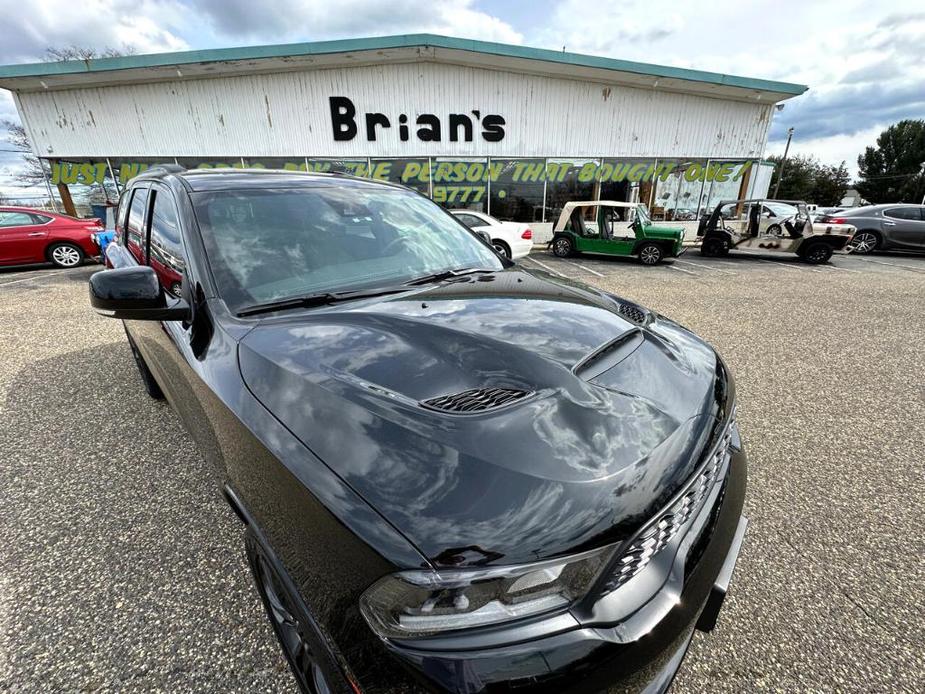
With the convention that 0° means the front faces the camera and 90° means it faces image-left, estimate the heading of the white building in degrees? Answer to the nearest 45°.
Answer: approximately 0°

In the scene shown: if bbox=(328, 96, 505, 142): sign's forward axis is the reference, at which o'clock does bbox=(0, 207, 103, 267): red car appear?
The red car is roughly at 2 o'clock from the sign.

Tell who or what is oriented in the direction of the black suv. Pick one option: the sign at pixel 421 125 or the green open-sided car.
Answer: the sign

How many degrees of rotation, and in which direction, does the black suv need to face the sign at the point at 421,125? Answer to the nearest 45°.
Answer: approximately 135° to its left

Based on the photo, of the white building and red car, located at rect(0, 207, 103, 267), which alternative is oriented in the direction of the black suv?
the white building

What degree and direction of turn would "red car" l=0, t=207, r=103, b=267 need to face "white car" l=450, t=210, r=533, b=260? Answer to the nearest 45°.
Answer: approximately 135° to its left

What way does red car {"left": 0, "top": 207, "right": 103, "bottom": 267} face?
to the viewer's left

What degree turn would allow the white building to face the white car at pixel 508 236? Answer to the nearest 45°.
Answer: approximately 45° to its left

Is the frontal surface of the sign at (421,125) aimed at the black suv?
yes

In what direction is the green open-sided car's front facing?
to the viewer's right
